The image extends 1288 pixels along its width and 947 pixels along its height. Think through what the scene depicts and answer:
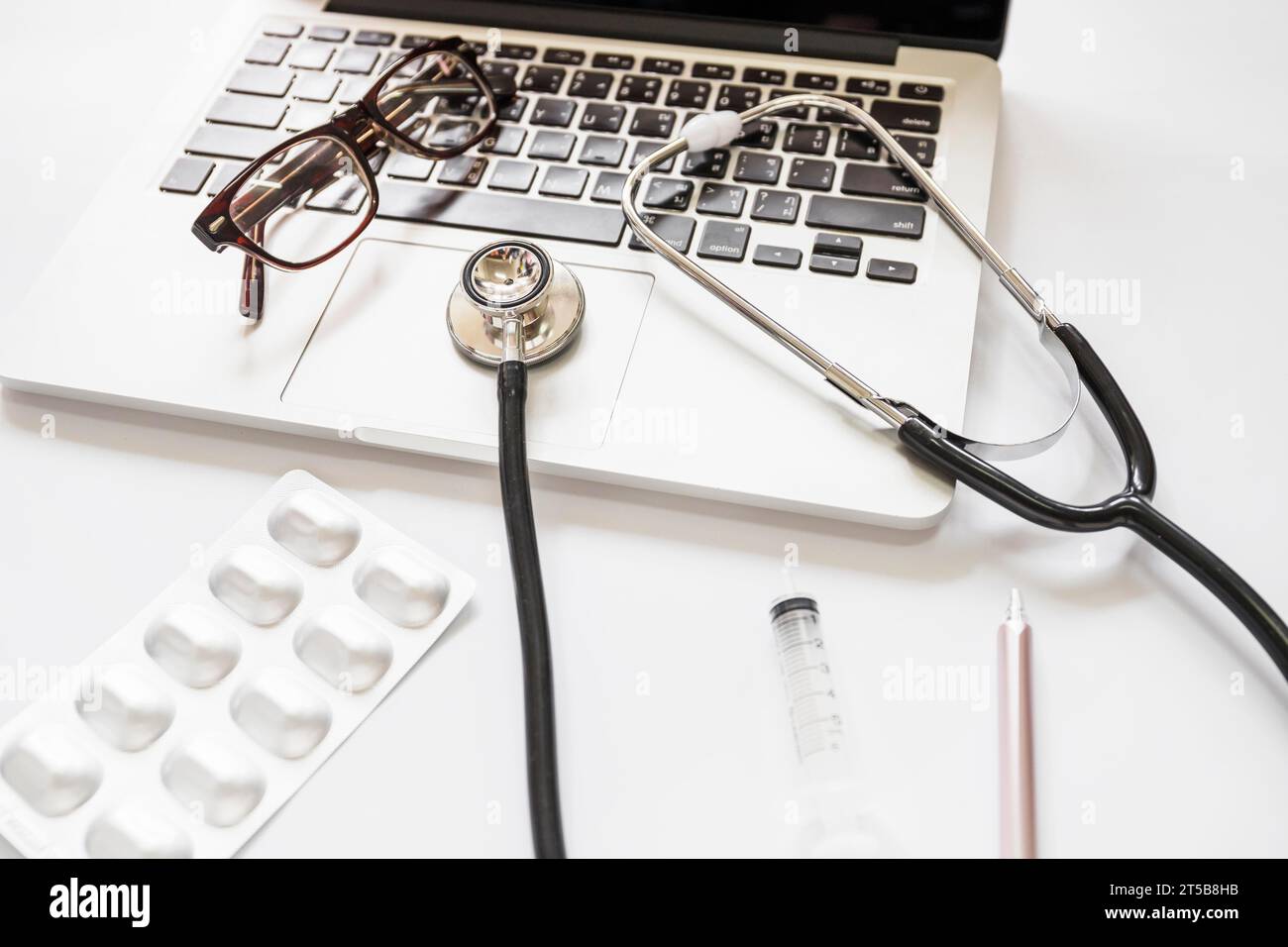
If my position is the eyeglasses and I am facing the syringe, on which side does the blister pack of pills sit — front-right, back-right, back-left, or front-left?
front-right

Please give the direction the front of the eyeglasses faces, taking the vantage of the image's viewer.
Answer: facing the viewer and to the right of the viewer

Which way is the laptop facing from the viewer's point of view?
toward the camera
